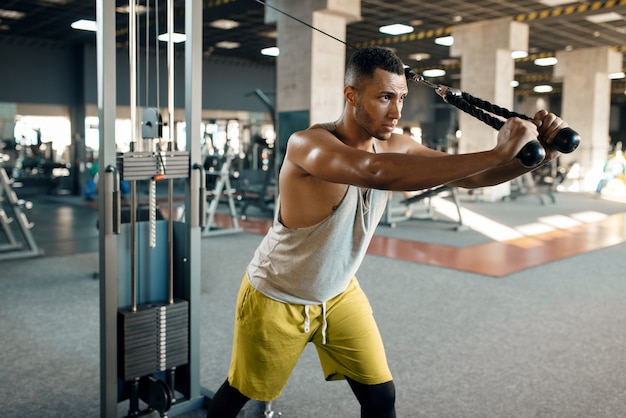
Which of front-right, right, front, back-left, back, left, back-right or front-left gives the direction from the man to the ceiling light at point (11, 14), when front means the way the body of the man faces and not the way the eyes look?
back

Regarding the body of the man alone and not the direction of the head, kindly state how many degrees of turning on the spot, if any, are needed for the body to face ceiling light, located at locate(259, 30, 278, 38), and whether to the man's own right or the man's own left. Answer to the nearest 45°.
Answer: approximately 135° to the man's own left

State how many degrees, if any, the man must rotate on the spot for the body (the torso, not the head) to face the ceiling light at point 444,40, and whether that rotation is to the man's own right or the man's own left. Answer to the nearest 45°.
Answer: approximately 135° to the man's own left

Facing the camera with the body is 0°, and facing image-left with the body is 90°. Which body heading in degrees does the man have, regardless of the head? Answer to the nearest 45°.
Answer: approximately 315°

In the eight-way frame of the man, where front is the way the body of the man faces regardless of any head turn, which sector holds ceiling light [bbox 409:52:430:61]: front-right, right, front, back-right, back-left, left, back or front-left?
back-left

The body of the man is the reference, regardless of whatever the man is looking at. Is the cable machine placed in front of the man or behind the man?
behind

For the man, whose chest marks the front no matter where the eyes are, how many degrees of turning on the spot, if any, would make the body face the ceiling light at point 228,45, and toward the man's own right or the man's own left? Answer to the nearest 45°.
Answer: approximately 135° to the man's own left

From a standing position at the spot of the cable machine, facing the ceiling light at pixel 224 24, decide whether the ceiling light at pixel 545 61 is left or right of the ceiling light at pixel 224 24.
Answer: right

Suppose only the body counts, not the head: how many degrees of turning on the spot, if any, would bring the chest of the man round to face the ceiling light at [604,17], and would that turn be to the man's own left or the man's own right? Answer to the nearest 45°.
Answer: approximately 135° to the man's own left

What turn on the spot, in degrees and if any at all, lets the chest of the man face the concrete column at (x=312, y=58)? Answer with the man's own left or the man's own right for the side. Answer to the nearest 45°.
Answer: approximately 135° to the man's own left

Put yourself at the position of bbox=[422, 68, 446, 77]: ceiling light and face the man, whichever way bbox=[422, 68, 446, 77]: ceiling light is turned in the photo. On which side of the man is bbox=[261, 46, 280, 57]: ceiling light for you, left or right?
right

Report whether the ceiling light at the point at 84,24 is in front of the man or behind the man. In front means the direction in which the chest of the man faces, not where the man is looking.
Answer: behind

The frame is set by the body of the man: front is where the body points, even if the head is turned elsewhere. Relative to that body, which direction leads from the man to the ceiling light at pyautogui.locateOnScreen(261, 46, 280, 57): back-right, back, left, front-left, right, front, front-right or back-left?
back-left
